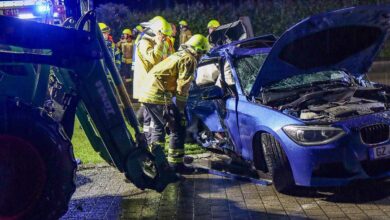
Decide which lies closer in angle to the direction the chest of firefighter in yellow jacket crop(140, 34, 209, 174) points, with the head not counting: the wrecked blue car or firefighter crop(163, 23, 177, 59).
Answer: the wrecked blue car

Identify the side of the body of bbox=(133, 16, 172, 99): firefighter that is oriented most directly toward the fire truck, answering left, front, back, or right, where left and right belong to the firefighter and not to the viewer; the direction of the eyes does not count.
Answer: back

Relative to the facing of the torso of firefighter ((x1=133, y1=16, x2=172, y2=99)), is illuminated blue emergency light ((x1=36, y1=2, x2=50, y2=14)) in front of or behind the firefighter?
behind

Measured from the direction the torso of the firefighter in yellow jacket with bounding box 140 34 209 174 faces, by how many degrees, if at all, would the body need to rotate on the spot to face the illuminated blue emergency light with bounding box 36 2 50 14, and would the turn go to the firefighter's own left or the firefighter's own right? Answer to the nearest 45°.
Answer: approximately 135° to the firefighter's own left

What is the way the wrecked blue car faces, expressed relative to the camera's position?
facing the viewer and to the right of the viewer

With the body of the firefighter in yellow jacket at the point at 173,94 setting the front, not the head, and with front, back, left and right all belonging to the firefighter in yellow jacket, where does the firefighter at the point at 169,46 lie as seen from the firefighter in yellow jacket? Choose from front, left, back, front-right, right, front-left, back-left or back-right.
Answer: left

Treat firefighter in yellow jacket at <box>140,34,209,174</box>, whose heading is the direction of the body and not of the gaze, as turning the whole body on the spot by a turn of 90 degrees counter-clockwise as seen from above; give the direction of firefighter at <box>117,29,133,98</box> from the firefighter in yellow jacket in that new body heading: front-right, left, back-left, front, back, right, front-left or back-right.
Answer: front

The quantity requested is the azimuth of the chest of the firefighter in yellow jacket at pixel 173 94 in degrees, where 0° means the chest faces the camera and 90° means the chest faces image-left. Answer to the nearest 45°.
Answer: approximately 270°

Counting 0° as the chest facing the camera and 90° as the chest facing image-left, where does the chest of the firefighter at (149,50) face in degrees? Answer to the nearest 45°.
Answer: approximately 270°

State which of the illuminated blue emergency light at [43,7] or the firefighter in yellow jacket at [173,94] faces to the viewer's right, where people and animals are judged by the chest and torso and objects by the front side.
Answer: the firefighter in yellow jacket
